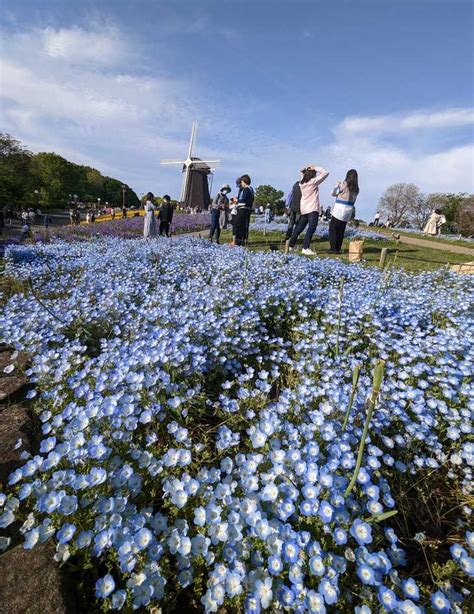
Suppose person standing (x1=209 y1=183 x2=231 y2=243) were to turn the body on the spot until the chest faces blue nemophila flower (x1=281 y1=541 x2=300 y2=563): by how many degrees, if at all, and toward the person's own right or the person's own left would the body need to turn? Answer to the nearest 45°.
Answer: approximately 45° to the person's own right

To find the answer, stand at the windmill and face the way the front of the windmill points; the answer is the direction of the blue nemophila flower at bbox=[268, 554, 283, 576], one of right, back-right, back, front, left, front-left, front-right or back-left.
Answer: front-left

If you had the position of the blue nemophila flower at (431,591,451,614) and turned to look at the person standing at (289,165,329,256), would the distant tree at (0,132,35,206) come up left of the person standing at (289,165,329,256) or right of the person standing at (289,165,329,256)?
left

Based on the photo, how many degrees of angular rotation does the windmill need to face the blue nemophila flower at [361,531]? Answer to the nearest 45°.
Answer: approximately 45° to its left

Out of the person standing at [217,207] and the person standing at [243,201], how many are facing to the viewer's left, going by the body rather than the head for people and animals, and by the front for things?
1

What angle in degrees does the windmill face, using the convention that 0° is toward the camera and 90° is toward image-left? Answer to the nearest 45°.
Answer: approximately 45°

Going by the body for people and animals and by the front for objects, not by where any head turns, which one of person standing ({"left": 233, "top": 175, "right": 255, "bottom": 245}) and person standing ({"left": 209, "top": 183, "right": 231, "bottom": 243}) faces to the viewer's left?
person standing ({"left": 233, "top": 175, "right": 255, "bottom": 245})

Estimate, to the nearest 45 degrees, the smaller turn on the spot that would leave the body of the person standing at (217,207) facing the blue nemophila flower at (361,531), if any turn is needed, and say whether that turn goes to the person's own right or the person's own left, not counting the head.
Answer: approximately 45° to the person's own right

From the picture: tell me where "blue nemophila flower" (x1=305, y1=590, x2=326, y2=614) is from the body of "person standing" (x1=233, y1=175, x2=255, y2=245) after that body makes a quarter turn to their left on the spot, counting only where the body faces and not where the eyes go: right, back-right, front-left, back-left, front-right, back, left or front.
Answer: front

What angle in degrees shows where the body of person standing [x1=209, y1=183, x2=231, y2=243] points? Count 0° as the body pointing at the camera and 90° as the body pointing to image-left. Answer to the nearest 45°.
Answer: approximately 315°

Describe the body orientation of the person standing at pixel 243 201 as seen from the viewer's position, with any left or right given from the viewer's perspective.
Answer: facing to the left of the viewer
